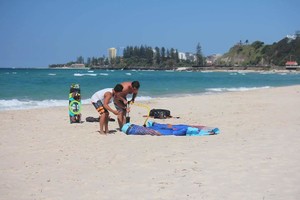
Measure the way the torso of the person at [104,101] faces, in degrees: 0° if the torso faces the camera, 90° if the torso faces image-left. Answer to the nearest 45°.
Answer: approximately 270°

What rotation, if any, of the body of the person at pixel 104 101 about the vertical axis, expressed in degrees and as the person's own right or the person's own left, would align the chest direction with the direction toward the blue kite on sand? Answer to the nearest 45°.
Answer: approximately 45° to the person's own right

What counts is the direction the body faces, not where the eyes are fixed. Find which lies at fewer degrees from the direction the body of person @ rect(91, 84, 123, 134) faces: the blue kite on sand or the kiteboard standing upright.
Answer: the blue kite on sand

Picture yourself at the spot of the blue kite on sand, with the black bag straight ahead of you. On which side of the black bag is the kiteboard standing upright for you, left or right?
left
